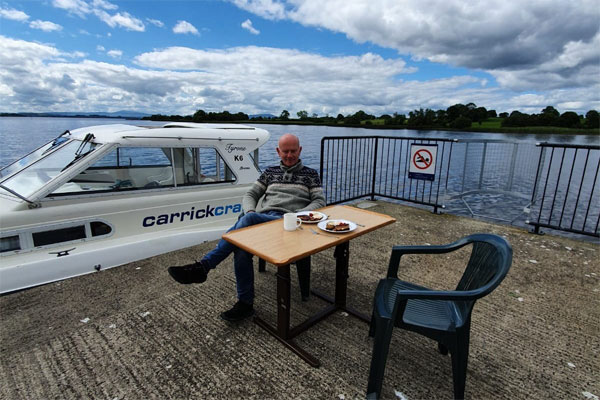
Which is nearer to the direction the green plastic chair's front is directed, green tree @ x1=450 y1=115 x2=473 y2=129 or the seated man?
the seated man

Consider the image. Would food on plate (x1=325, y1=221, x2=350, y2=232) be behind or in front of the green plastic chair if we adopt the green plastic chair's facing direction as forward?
in front

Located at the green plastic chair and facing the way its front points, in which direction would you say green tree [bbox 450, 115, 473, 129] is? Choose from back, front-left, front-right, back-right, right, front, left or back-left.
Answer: right

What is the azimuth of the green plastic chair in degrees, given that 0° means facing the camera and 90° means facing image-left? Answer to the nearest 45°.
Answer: approximately 90°

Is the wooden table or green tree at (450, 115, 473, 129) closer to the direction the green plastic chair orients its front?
the wooden table

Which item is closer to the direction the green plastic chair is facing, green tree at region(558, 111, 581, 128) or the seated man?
the seated man
